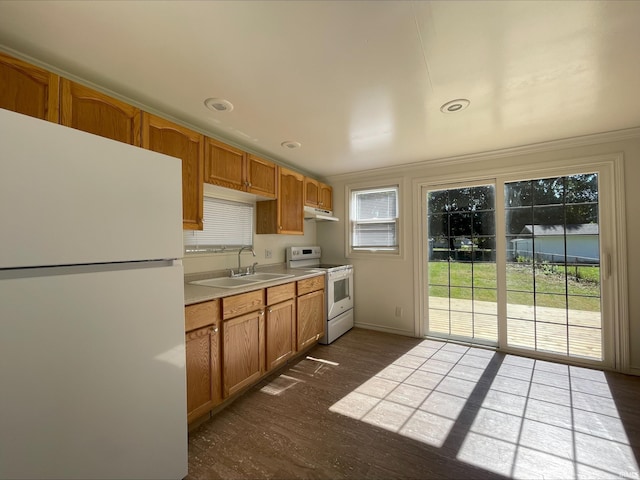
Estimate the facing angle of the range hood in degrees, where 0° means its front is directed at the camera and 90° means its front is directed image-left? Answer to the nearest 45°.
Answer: approximately 315°

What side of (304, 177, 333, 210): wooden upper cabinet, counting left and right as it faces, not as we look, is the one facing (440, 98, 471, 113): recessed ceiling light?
front

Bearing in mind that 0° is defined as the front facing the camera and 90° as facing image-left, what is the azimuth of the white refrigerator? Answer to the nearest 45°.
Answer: approximately 315°

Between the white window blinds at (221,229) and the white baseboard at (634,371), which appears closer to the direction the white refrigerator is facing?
the white baseboard

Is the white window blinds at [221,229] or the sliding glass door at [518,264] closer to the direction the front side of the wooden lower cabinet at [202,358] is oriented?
the sliding glass door

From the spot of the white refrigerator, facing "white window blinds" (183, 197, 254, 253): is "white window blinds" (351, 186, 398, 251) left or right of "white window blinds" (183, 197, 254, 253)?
right

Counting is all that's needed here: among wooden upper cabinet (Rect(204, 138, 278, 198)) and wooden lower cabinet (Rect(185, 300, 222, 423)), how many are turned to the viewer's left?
0

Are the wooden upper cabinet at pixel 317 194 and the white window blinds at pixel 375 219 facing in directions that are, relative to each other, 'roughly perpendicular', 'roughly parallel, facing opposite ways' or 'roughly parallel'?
roughly perpendicular

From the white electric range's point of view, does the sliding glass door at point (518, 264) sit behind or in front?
in front

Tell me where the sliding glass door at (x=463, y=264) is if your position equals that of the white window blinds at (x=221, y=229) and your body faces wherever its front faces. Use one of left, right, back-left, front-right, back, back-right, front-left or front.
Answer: front-left

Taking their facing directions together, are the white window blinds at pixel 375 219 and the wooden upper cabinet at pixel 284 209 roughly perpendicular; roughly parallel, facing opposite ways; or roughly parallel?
roughly perpendicular

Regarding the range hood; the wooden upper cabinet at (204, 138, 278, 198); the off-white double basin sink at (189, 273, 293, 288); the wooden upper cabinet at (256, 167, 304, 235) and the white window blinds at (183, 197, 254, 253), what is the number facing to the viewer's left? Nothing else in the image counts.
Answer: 0

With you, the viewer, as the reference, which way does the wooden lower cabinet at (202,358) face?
facing the viewer and to the right of the viewer

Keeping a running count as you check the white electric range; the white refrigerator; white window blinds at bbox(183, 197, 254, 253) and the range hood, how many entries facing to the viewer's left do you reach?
0

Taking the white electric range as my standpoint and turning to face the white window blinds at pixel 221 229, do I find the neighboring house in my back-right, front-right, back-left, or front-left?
back-left

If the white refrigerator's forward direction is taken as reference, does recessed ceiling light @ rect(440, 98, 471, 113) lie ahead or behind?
ahead

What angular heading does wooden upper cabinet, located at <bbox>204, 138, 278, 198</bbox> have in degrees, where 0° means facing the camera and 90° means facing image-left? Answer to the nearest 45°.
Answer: approximately 315°

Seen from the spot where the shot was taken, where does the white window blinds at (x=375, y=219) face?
facing the viewer and to the left of the viewer

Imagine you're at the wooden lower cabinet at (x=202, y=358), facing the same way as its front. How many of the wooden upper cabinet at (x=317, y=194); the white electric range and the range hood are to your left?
3

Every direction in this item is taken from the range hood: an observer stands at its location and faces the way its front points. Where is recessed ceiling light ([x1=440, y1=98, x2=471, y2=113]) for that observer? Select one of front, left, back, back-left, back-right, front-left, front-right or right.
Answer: front

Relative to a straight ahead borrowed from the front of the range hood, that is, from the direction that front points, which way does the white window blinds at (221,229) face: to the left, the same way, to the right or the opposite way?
the same way
